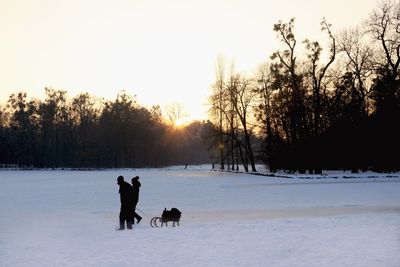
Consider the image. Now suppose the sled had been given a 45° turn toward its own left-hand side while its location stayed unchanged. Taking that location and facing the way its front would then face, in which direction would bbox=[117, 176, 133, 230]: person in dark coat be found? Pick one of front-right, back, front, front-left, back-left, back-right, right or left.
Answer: front-right

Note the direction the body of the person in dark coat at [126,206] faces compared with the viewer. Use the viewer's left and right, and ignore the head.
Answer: facing to the left of the viewer

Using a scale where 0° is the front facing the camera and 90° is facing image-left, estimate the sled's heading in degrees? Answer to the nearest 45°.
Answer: approximately 90°
